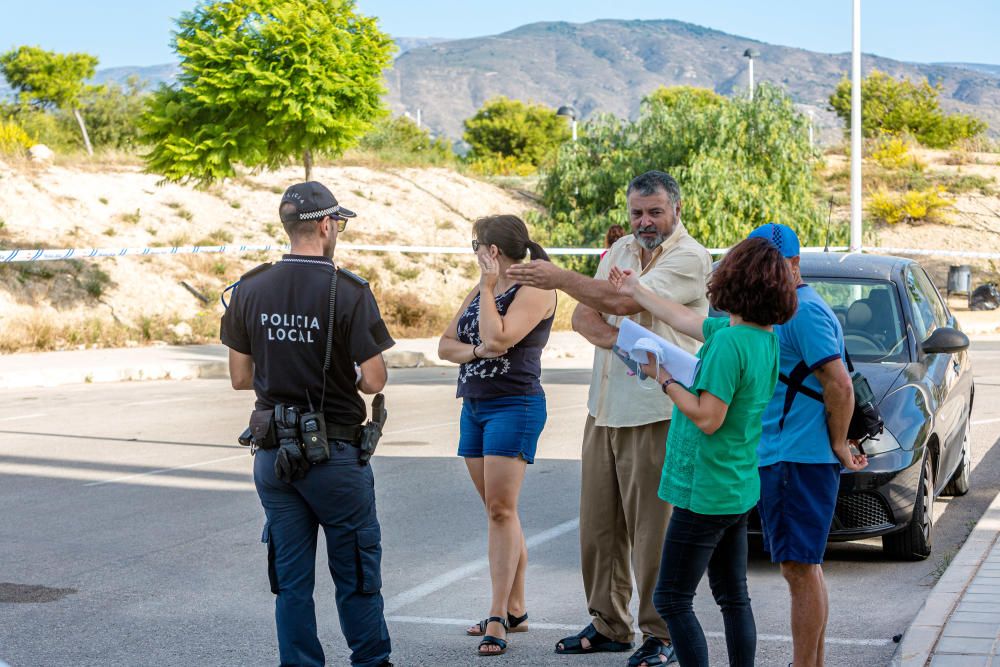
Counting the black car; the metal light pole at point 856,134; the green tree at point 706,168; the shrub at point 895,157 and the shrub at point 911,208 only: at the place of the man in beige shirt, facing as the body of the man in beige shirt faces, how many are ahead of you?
0

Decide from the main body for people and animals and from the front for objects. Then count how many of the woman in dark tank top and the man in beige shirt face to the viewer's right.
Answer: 0

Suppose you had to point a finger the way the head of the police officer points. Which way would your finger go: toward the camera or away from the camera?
away from the camera

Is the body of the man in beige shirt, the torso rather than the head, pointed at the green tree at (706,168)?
no

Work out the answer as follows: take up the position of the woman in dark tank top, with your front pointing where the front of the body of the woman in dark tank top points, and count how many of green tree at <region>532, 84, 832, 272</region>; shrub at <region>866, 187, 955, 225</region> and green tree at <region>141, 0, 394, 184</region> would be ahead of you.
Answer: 0

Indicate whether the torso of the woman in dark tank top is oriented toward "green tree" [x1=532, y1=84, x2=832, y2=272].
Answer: no

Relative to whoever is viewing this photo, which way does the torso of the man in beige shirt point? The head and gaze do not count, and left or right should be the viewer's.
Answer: facing the viewer and to the left of the viewer

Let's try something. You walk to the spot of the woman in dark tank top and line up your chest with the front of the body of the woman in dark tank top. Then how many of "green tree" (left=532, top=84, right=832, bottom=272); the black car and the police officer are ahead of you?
1

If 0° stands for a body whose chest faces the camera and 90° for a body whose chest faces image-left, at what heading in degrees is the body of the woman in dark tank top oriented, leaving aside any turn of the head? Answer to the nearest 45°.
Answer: approximately 45°

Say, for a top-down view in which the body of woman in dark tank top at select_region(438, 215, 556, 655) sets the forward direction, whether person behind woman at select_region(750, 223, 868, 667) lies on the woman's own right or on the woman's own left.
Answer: on the woman's own left

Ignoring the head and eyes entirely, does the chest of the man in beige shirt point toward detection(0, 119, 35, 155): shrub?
no

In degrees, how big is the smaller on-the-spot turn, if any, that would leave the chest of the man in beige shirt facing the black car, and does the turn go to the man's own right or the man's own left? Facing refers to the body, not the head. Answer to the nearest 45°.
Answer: approximately 180°

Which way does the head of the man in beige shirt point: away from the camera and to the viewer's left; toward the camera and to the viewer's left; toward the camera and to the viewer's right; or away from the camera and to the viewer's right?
toward the camera and to the viewer's left

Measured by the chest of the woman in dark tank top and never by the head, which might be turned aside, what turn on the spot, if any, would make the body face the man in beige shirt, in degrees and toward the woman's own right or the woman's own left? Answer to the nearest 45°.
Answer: approximately 90° to the woman's own left

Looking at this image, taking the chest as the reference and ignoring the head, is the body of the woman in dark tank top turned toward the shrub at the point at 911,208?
no
